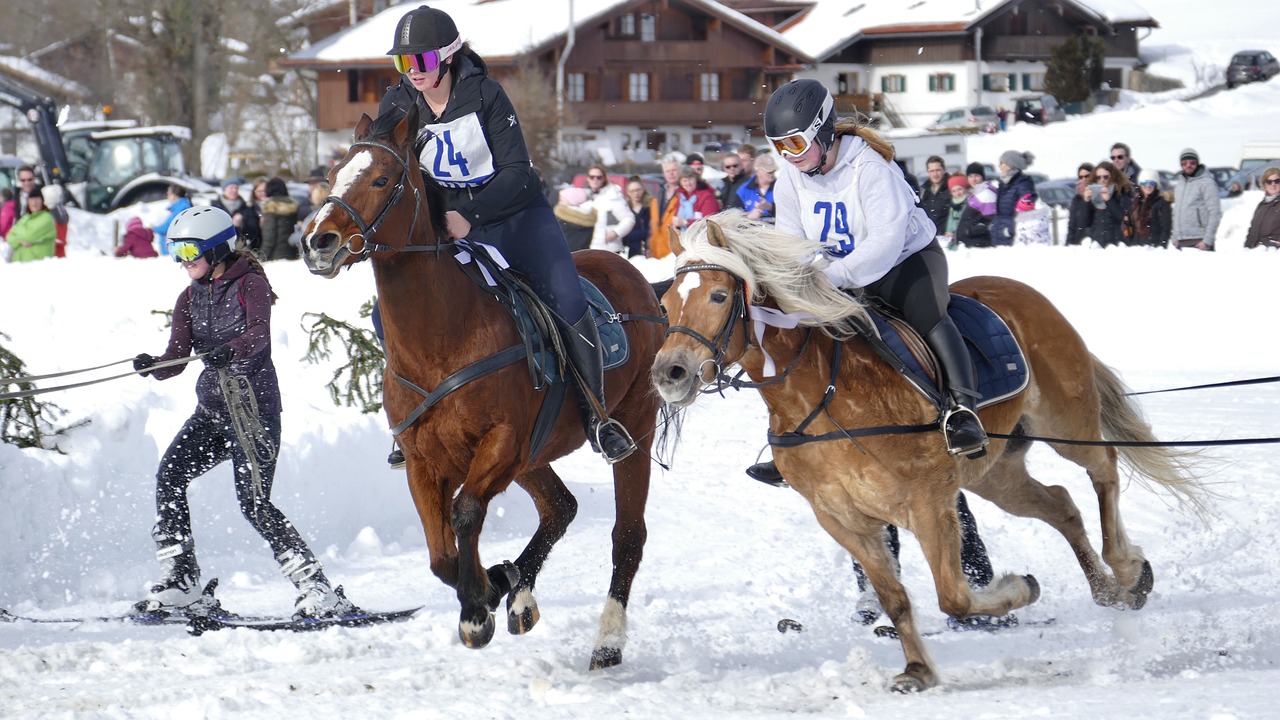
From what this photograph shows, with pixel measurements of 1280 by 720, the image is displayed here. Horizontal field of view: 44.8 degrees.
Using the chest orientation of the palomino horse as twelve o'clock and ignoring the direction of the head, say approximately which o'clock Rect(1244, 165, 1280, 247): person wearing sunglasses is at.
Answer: The person wearing sunglasses is roughly at 5 o'clock from the palomino horse.

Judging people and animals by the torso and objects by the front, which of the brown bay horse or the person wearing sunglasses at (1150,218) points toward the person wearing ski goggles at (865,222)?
the person wearing sunglasses at (1150,218)

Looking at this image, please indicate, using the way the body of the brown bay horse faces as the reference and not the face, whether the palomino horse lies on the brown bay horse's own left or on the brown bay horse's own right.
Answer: on the brown bay horse's own left

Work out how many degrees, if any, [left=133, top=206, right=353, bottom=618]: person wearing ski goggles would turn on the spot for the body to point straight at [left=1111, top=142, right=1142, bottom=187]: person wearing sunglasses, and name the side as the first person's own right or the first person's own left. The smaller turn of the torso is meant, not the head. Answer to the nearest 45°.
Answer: approximately 180°

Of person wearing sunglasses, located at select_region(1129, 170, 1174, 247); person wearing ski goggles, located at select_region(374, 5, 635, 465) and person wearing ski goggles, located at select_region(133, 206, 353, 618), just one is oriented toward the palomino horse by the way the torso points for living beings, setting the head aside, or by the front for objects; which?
person wearing sunglasses, located at select_region(1129, 170, 1174, 247)

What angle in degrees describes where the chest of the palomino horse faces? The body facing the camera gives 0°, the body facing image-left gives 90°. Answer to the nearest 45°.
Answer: approximately 45°

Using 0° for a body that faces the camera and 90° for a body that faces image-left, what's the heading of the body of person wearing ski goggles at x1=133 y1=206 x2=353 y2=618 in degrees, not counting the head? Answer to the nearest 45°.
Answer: approximately 45°

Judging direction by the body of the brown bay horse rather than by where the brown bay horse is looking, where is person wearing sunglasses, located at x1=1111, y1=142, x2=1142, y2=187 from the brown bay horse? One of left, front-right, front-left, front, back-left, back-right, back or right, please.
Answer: back

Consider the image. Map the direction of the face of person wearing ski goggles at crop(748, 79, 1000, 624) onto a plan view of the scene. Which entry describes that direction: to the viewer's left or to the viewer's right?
to the viewer's left

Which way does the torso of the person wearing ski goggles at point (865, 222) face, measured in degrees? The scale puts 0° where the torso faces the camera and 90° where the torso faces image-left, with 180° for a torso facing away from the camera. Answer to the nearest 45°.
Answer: approximately 45°
